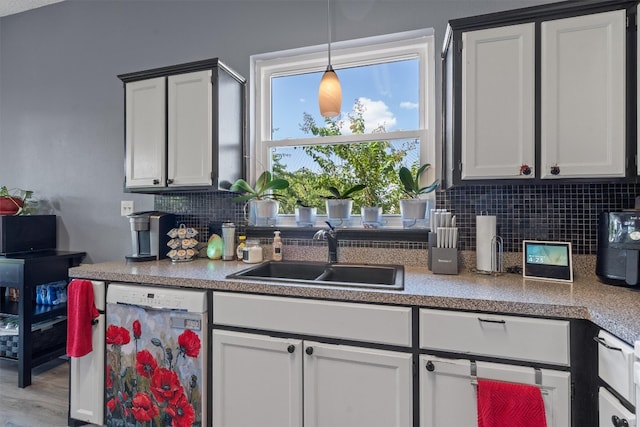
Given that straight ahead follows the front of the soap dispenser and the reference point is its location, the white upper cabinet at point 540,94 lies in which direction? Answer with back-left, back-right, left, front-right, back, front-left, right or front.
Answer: front-left

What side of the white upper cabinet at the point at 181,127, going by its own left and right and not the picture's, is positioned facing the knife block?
left

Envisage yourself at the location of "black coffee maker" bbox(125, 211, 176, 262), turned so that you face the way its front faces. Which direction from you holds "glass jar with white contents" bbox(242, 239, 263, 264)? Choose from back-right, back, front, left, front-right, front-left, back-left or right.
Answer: left

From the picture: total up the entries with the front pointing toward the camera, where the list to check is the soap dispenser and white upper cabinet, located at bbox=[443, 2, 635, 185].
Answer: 2

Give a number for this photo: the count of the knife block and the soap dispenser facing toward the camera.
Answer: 2

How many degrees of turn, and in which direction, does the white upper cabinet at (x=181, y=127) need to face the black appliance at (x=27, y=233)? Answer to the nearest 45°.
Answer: approximately 90° to its right

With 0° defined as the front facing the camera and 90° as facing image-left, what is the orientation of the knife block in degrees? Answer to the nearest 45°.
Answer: approximately 0°

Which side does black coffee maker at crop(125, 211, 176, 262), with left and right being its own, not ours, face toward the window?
left

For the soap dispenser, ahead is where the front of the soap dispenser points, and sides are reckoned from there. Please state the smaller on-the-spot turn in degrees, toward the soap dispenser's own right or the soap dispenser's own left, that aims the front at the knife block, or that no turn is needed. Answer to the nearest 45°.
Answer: approximately 45° to the soap dispenser's own left
